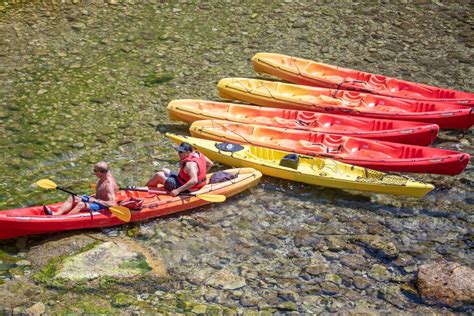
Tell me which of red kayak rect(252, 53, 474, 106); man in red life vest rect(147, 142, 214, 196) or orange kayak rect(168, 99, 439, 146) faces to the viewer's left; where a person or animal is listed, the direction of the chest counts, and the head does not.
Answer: the man in red life vest

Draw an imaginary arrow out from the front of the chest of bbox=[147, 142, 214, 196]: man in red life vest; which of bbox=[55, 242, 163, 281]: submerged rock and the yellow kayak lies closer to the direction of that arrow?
the submerged rock

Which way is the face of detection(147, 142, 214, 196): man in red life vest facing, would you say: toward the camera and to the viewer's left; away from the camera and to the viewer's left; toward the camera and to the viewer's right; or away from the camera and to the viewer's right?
toward the camera and to the viewer's left

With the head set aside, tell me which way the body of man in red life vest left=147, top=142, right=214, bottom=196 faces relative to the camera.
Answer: to the viewer's left
